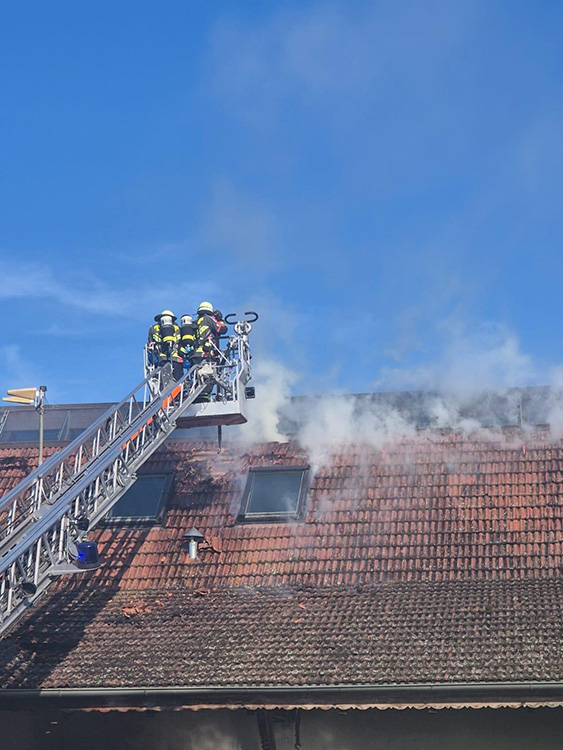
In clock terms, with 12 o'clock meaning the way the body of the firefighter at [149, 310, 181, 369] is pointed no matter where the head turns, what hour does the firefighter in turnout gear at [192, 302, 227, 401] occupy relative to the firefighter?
The firefighter in turnout gear is roughly at 3 o'clock from the firefighter.

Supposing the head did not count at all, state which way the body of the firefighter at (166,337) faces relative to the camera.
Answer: away from the camera

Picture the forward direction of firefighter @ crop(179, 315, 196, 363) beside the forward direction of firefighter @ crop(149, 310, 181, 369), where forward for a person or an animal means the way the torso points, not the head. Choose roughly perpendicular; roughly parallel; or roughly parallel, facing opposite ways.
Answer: roughly parallel

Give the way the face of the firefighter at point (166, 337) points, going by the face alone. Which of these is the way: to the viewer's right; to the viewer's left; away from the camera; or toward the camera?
away from the camera

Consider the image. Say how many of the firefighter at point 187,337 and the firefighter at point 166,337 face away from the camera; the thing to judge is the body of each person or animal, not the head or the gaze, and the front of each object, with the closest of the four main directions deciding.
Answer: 2

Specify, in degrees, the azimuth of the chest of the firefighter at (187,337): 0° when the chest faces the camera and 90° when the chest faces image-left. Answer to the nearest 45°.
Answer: approximately 180°
